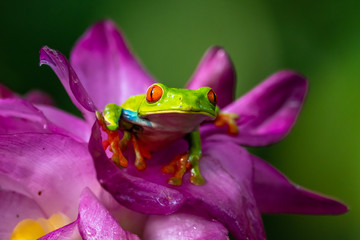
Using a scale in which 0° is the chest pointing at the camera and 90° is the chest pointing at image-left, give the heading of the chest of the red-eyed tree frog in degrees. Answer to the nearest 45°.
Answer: approximately 315°
